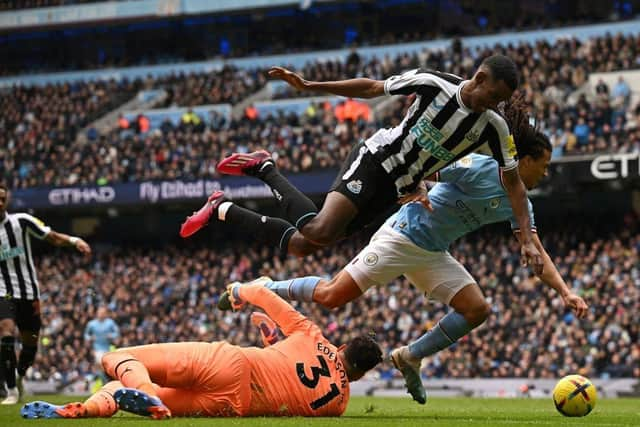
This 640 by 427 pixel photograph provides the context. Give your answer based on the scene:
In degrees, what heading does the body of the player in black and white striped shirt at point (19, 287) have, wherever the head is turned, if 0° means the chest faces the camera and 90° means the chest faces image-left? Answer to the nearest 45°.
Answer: approximately 0°

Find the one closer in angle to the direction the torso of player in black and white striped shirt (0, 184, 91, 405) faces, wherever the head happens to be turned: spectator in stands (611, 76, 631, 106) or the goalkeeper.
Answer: the goalkeeper

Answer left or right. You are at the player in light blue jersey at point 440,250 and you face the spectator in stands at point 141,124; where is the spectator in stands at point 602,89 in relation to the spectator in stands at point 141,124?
right

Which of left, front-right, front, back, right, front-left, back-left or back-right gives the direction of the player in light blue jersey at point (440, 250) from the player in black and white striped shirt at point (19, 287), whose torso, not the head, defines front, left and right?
front-left

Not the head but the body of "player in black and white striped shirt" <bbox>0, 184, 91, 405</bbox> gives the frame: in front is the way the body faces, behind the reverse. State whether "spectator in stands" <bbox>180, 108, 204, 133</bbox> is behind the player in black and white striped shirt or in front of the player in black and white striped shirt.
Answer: behind

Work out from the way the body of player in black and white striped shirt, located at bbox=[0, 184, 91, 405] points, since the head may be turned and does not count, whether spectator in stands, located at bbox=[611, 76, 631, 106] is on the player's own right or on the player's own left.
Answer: on the player's own left

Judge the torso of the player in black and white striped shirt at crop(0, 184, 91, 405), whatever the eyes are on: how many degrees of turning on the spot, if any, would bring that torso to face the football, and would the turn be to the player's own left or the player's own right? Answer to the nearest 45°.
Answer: approximately 45° to the player's own left

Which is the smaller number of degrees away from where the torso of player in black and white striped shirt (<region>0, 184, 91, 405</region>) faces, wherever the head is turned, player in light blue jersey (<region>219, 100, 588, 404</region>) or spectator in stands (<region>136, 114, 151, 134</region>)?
the player in light blue jersey

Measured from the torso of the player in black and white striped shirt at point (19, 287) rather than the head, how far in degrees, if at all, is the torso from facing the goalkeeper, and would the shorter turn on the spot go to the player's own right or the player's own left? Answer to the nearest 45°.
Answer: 0° — they already face them

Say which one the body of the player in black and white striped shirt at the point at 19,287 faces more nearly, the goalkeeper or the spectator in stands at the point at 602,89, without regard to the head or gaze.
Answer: the goalkeeper

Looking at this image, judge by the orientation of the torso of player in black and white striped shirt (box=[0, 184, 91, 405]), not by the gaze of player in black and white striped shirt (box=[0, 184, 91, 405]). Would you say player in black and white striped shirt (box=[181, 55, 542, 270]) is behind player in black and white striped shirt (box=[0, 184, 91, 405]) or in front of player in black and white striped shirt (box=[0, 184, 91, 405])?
in front

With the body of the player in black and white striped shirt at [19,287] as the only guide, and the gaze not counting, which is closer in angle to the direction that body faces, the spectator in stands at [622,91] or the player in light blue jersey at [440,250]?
the player in light blue jersey

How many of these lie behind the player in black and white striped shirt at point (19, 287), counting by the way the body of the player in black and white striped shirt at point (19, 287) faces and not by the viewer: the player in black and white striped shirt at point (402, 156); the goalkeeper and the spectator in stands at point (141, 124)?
1
